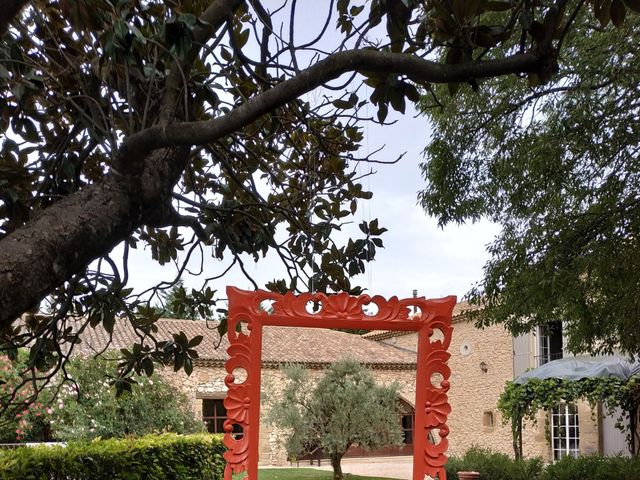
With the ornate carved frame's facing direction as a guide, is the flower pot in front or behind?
behind

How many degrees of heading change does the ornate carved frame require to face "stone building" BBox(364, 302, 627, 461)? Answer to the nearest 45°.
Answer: approximately 180°

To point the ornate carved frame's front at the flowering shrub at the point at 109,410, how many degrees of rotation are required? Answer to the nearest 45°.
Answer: approximately 180°

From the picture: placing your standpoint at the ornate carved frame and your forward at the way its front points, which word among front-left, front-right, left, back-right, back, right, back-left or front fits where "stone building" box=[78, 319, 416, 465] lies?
back

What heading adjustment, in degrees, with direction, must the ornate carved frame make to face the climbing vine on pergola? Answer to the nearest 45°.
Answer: approximately 180°

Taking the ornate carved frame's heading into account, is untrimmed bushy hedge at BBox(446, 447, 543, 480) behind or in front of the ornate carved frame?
behind

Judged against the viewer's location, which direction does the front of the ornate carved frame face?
facing the viewer

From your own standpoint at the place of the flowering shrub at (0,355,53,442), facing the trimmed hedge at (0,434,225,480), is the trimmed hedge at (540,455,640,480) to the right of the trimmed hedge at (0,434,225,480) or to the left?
left

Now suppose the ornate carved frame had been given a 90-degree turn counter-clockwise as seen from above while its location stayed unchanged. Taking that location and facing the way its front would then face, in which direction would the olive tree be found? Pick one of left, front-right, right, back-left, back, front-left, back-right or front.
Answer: left
